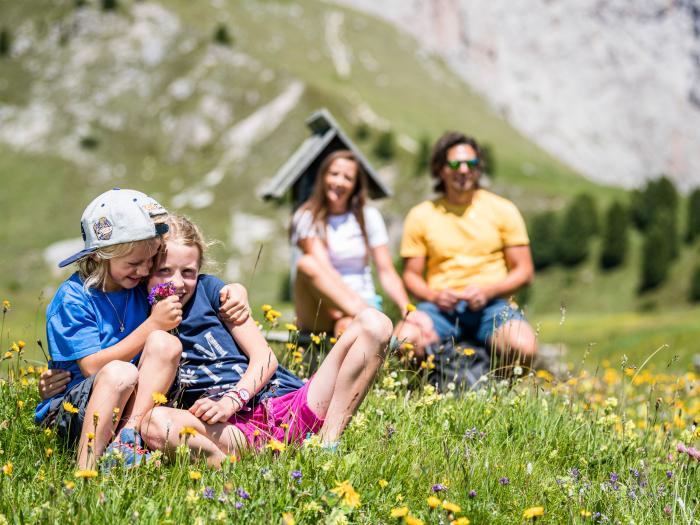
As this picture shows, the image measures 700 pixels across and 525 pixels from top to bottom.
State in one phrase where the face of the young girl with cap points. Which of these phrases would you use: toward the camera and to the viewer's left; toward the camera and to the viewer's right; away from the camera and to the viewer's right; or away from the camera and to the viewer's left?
toward the camera and to the viewer's right

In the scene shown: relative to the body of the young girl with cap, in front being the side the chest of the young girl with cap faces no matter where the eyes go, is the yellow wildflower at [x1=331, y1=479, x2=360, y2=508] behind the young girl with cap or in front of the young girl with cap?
in front

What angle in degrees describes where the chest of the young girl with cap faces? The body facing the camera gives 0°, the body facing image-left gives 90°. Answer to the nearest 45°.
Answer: approximately 315°
